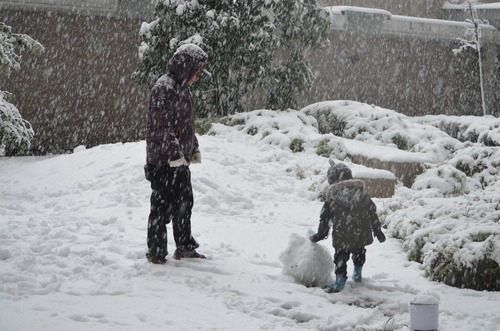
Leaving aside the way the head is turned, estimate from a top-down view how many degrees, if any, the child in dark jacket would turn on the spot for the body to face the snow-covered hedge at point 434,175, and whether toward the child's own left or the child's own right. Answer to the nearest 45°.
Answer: approximately 45° to the child's own right

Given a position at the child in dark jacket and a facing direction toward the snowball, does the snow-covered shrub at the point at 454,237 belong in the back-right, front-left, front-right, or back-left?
back-right

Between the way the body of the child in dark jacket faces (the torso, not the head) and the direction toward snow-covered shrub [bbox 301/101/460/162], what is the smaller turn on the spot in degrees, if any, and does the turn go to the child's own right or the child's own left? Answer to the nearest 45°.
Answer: approximately 45° to the child's own right

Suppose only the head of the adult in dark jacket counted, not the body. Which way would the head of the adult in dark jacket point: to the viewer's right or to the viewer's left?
to the viewer's right

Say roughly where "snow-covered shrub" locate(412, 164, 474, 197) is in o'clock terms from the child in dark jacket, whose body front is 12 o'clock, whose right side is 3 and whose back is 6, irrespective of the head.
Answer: The snow-covered shrub is roughly at 2 o'clock from the child in dark jacket.

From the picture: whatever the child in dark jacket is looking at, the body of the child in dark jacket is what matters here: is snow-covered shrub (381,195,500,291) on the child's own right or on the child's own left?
on the child's own right

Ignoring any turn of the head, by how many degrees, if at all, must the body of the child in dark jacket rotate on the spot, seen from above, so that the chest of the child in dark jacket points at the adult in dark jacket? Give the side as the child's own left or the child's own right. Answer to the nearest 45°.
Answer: approximately 45° to the child's own left

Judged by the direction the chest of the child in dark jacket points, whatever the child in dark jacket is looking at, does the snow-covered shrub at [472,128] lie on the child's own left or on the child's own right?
on the child's own right

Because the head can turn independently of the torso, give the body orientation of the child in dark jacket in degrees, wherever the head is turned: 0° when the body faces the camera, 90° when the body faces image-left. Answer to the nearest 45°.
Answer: approximately 135°
